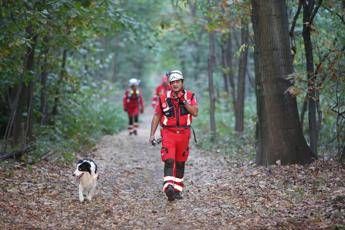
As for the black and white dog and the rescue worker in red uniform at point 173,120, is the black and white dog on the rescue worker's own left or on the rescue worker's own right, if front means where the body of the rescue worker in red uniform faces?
on the rescue worker's own right

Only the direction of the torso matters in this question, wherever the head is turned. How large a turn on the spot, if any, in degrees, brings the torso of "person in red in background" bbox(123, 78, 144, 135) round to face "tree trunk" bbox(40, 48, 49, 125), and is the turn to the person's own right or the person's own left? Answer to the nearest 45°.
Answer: approximately 45° to the person's own right

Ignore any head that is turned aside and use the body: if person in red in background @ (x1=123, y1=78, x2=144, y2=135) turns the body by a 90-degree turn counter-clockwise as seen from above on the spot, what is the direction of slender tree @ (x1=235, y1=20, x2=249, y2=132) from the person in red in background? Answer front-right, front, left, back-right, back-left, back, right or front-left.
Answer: front-right

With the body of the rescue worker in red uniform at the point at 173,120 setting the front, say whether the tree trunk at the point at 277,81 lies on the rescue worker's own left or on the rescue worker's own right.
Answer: on the rescue worker's own left

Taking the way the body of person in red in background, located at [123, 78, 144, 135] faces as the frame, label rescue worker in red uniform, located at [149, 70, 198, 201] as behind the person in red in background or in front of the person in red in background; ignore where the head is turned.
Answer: in front

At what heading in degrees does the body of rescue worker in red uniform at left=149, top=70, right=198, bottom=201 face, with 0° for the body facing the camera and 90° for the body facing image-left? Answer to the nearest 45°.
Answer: approximately 0°

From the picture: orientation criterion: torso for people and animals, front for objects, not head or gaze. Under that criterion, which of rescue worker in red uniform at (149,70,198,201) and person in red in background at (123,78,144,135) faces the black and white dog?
the person in red in background

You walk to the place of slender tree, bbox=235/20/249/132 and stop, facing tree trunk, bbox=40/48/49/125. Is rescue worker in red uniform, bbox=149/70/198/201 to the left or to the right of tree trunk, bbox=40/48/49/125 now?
left
